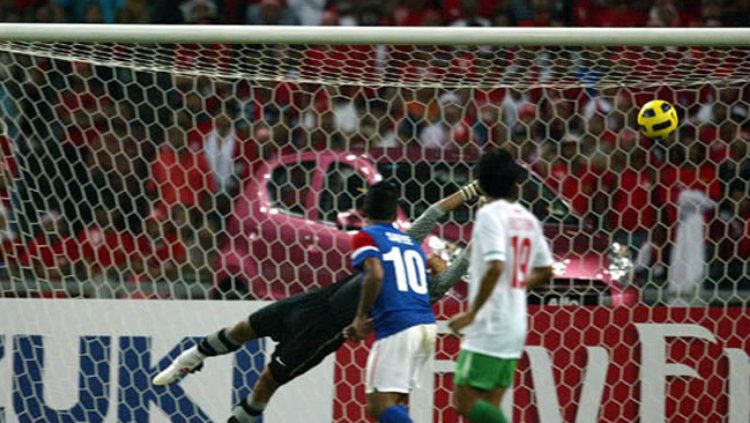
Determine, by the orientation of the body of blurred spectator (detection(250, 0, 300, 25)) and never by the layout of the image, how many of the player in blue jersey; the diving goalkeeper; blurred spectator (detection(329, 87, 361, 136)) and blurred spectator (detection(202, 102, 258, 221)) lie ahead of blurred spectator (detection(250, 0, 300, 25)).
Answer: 4

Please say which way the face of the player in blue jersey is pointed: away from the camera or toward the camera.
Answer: away from the camera

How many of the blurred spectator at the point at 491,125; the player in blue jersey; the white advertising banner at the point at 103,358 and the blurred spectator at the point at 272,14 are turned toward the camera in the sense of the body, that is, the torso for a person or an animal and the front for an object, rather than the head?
3

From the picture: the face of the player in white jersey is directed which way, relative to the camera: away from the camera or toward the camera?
away from the camera

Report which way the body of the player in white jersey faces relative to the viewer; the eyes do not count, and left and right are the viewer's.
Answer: facing away from the viewer and to the left of the viewer

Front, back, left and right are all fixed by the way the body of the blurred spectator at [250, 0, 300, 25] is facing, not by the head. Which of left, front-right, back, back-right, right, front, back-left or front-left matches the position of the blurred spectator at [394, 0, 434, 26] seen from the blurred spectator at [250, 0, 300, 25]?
left

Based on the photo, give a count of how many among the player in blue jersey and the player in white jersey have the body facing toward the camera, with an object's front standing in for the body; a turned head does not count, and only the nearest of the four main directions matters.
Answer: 0

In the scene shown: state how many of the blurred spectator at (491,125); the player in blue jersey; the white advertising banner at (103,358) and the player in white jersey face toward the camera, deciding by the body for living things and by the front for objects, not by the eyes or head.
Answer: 2

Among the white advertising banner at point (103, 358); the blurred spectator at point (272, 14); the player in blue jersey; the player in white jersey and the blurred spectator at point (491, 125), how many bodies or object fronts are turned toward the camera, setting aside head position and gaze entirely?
3

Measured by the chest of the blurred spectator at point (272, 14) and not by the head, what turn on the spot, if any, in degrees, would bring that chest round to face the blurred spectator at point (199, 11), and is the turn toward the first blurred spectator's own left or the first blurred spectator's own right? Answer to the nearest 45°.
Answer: approximately 90° to the first blurred spectator's own right

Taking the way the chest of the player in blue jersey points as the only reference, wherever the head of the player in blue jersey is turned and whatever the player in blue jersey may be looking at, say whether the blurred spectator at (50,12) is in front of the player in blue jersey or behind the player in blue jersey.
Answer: in front
